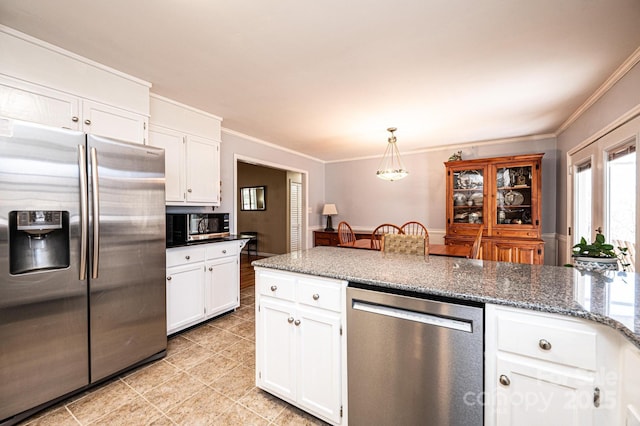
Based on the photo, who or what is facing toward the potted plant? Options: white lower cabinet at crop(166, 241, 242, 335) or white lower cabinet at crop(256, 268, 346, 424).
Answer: white lower cabinet at crop(166, 241, 242, 335)

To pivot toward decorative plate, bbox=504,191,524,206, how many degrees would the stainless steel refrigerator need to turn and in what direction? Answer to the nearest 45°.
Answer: approximately 45° to its left

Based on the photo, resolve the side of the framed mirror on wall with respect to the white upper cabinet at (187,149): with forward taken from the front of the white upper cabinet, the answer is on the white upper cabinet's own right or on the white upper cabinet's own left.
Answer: on the white upper cabinet's own left

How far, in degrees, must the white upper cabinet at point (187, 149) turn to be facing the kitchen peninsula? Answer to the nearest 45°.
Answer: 0° — it already faces it

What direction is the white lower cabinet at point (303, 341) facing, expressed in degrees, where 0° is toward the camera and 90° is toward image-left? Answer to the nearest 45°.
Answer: approximately 45°

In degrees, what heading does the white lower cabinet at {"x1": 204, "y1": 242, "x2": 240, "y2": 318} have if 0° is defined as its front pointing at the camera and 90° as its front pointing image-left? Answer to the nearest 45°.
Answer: approximately 315°

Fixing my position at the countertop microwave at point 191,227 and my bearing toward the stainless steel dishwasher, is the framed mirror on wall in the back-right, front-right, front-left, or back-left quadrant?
back-left

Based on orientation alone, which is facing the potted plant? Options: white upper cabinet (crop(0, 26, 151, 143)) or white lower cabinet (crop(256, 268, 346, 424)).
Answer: the white upper cabinet

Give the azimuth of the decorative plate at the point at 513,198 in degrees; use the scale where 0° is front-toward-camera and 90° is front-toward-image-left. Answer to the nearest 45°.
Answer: approximately 0°

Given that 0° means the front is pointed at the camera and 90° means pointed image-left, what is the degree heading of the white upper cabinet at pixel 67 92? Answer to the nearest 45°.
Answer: approximately 315°

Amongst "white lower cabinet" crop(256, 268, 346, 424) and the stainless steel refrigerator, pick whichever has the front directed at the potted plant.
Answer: the stainless steel refrigerator

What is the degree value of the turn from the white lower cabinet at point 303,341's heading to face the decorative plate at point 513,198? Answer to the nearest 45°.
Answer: approximately 180°
